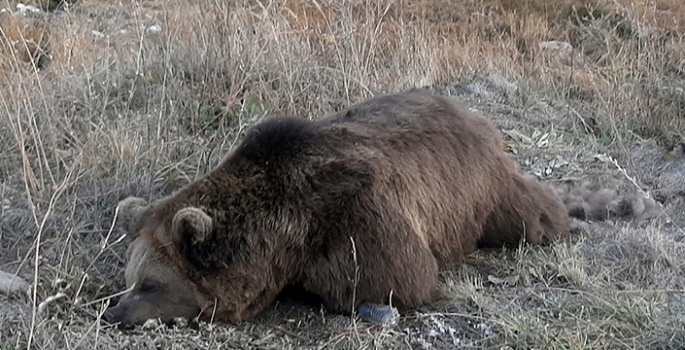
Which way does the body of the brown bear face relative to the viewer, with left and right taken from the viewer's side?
facing the viewer and to the left of the viewer
